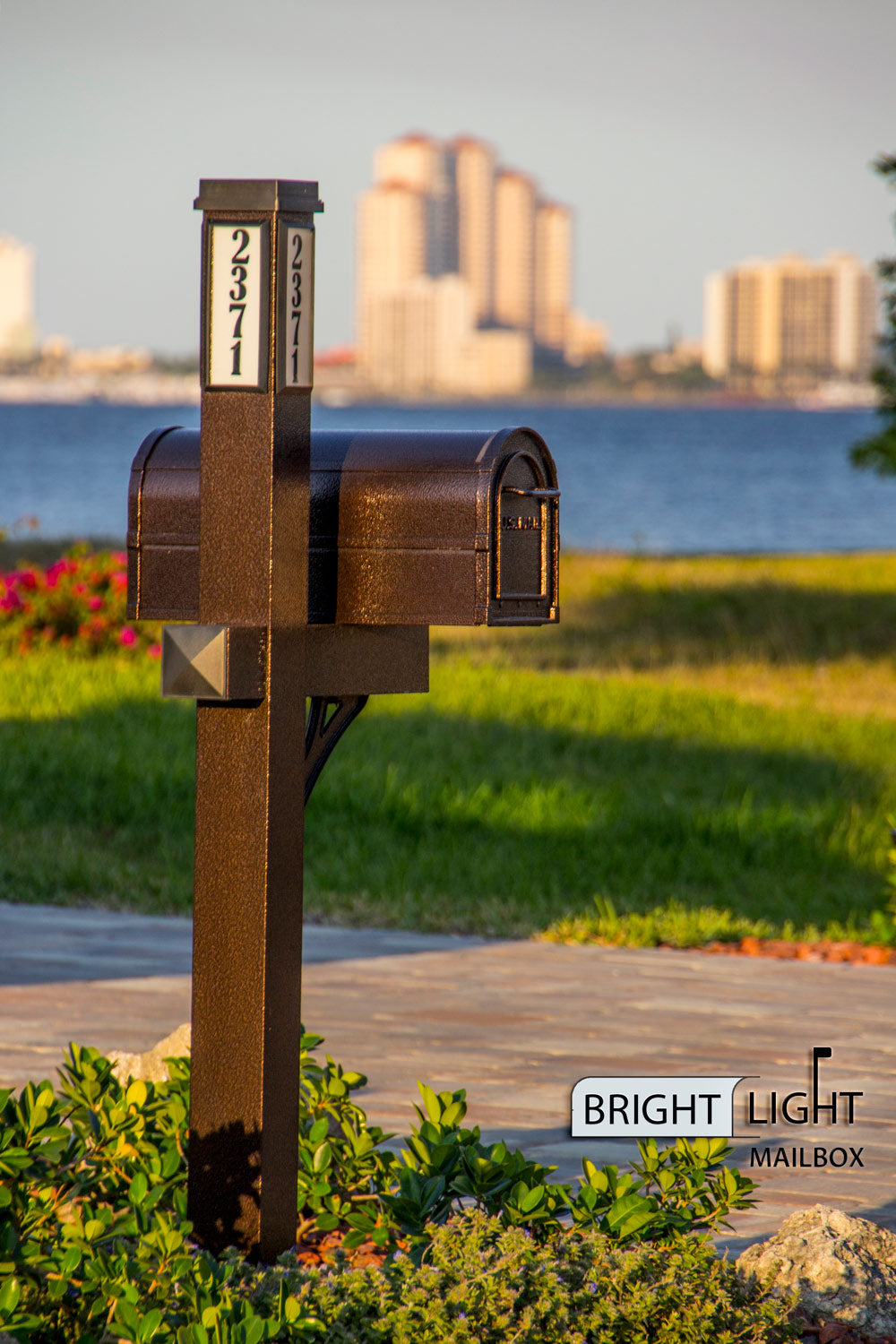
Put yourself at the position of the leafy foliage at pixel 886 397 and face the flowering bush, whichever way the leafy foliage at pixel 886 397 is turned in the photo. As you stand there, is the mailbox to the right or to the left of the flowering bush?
left

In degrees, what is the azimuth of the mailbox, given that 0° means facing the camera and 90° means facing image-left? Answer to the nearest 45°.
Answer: approximately 315°

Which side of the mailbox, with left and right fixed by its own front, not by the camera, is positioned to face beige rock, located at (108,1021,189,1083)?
back

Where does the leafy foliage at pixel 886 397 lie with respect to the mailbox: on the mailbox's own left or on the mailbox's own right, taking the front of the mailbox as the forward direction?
on the mailbox's own left
